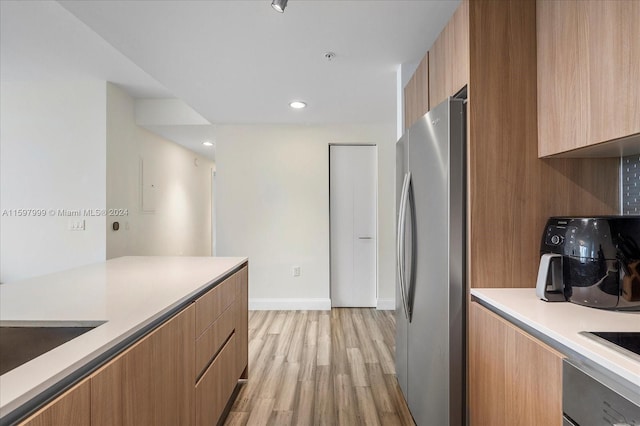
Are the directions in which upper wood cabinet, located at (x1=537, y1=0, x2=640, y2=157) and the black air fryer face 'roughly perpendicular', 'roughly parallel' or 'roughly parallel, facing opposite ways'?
roughly parallel

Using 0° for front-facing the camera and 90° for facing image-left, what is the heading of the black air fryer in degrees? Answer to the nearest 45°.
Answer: approximately 45°

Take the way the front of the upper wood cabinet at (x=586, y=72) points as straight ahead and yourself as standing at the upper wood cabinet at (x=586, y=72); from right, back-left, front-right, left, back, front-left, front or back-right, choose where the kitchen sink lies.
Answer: front

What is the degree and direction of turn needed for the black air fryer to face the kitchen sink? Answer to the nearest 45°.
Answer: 0° — it already faces it

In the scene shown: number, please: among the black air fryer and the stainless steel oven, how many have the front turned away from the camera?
0

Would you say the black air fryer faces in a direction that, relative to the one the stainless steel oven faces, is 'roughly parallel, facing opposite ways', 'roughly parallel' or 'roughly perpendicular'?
roughly parallel

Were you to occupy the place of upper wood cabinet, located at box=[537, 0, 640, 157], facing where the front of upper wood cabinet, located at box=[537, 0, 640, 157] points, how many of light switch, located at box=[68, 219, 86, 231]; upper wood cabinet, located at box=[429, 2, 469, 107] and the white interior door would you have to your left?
0

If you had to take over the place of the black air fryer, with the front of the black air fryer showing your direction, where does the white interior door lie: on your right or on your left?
on your right

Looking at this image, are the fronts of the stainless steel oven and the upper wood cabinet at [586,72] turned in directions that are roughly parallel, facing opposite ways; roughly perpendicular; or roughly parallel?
roughly parallel

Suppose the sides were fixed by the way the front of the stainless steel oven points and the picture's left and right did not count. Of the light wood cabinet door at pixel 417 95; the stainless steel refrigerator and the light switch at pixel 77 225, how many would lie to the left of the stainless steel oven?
0

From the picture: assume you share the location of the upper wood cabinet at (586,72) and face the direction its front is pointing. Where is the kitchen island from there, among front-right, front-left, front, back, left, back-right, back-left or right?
front

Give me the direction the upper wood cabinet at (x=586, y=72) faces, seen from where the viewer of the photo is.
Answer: facing the viewer and to the left of the viewer

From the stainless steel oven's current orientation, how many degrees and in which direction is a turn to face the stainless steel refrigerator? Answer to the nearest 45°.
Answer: approximately 90° to its right

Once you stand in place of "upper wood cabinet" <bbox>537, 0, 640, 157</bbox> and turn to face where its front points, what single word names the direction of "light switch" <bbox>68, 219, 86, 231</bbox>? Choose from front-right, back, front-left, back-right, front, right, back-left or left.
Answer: front-right

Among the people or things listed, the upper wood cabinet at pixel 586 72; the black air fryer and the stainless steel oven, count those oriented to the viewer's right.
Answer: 0
